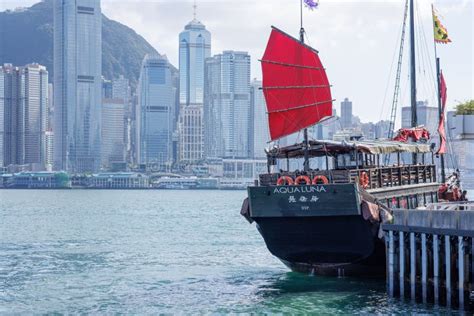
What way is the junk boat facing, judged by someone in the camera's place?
facing away from the viewer and to the right of the viewer

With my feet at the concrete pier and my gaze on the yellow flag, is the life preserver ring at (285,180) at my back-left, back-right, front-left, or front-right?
front-left

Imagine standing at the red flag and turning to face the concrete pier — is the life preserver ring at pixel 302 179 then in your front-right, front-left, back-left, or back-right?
front-right

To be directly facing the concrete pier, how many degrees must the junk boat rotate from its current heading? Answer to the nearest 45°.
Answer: approximately 90° to its right
